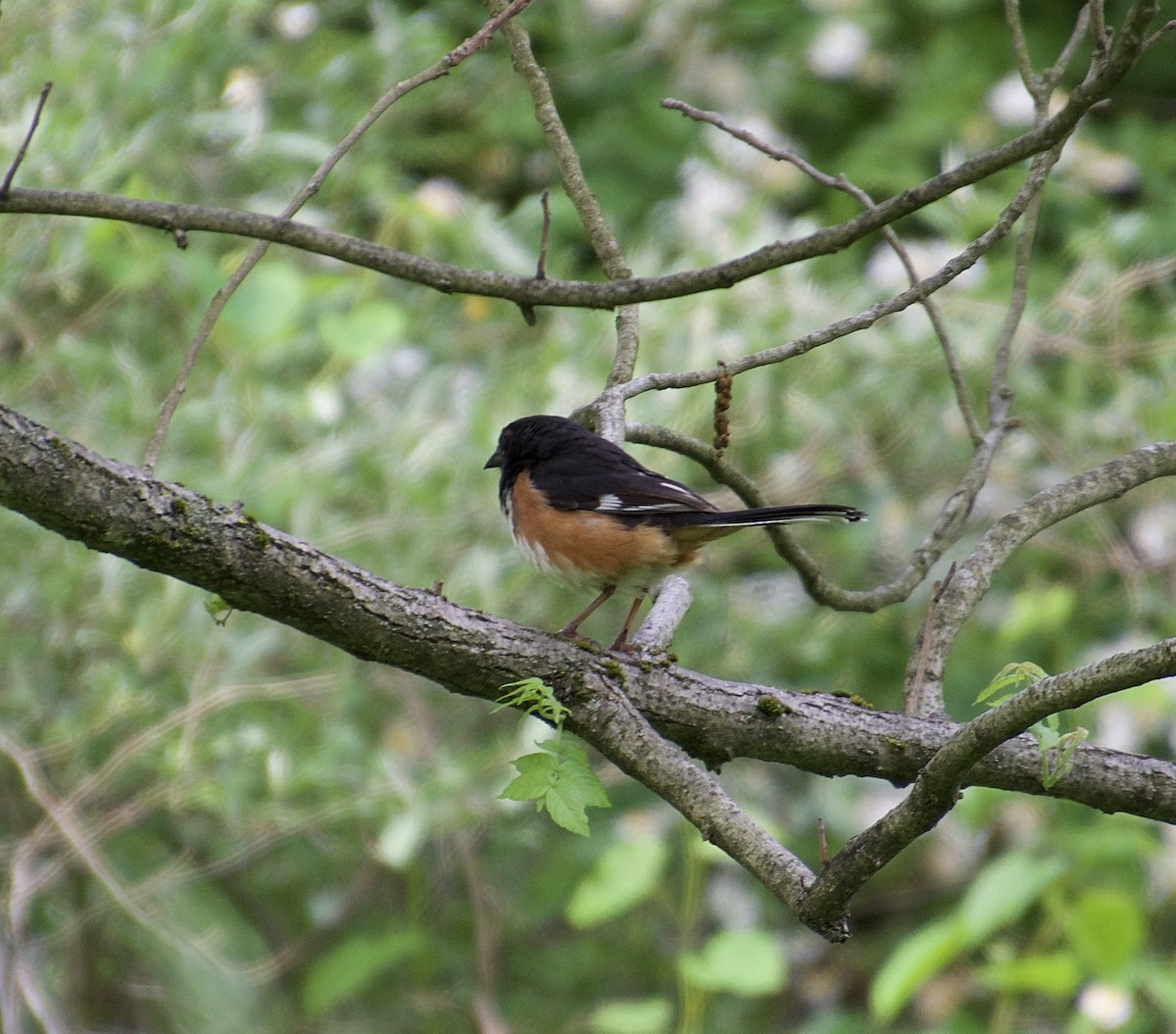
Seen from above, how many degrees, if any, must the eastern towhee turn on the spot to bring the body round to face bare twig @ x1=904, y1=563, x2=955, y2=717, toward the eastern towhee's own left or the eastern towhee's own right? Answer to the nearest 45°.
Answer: approximately 135° to the eastern towhee's own left

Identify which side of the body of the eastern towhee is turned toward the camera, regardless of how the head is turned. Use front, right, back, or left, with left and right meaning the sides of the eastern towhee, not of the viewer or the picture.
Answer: left

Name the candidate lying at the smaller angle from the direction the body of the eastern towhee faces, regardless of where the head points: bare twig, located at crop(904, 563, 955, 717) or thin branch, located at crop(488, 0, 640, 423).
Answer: the thin branch
